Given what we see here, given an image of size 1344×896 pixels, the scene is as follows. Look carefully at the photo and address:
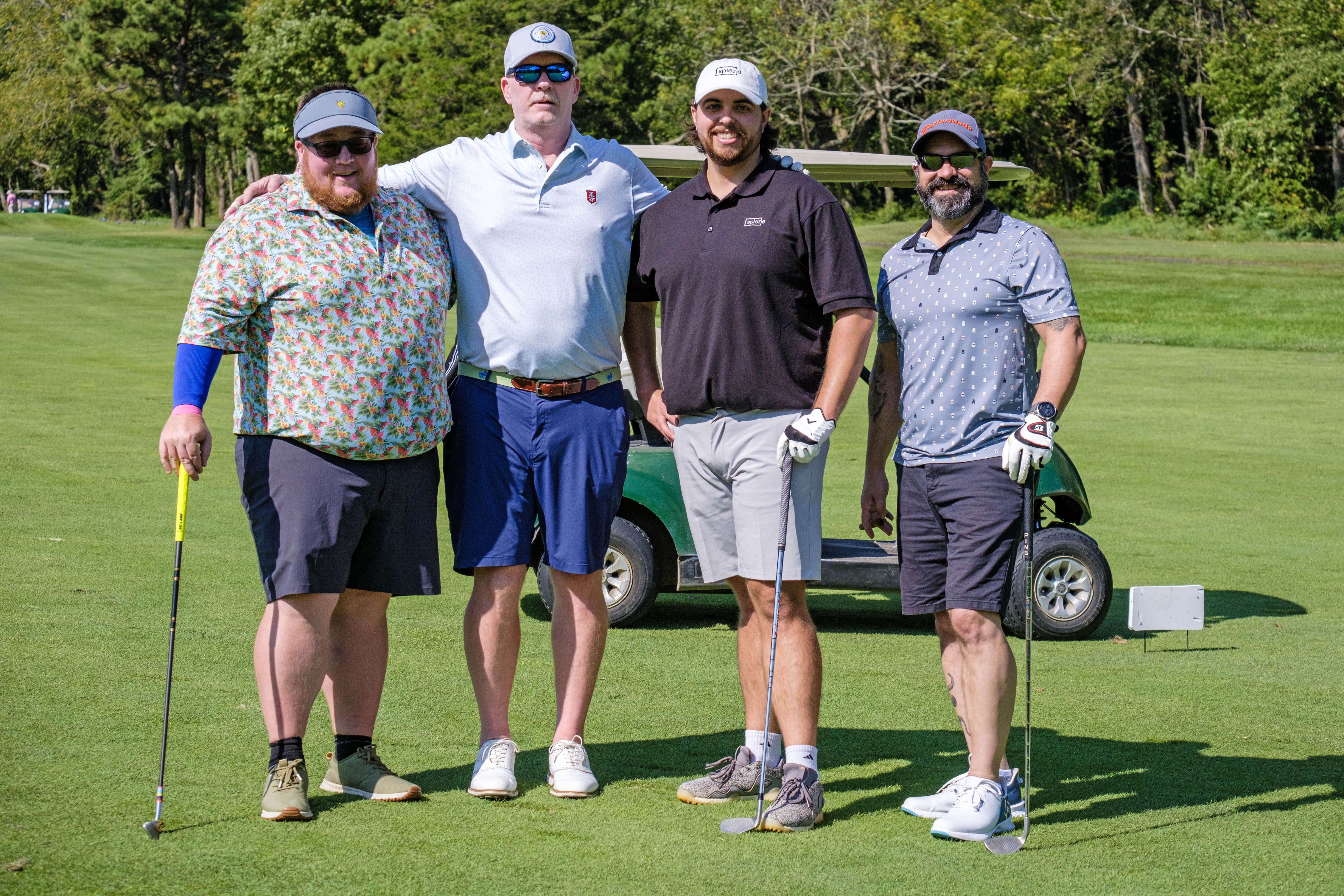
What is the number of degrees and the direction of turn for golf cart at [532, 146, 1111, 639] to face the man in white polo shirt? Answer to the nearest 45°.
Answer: approximately 90° to its right

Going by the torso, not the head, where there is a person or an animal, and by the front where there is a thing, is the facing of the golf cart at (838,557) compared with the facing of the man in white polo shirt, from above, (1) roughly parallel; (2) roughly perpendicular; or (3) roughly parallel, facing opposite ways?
roughly perpendicular

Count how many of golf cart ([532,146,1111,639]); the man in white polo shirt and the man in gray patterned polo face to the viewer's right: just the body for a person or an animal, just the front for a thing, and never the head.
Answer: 1

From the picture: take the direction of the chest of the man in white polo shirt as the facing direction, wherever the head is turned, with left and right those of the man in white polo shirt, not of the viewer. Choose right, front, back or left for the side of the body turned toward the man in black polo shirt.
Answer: left

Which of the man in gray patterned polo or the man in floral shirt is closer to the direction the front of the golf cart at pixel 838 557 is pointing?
the man in gray patterned polo

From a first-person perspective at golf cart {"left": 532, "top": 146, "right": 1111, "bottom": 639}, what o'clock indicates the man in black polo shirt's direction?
The man in black polo shirt is roughly at 3 o'clock from the golf cart.

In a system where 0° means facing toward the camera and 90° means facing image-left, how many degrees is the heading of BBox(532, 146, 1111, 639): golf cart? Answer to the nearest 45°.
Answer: approximately 270°

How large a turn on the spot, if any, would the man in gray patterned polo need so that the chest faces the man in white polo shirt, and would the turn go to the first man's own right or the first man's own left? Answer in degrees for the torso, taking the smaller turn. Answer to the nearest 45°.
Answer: approximately 45° to the first man's own right

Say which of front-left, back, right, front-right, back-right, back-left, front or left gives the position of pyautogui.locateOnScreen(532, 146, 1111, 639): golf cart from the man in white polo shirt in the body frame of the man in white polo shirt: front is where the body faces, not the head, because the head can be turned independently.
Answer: back-left

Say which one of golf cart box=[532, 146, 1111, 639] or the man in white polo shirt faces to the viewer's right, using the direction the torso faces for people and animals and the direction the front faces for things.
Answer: the golf cart

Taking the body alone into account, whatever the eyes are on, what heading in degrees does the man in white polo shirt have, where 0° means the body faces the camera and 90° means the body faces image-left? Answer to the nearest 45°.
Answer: approximately 0°

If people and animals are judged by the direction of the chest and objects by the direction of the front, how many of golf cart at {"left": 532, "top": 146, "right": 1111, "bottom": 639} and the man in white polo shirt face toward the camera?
1
